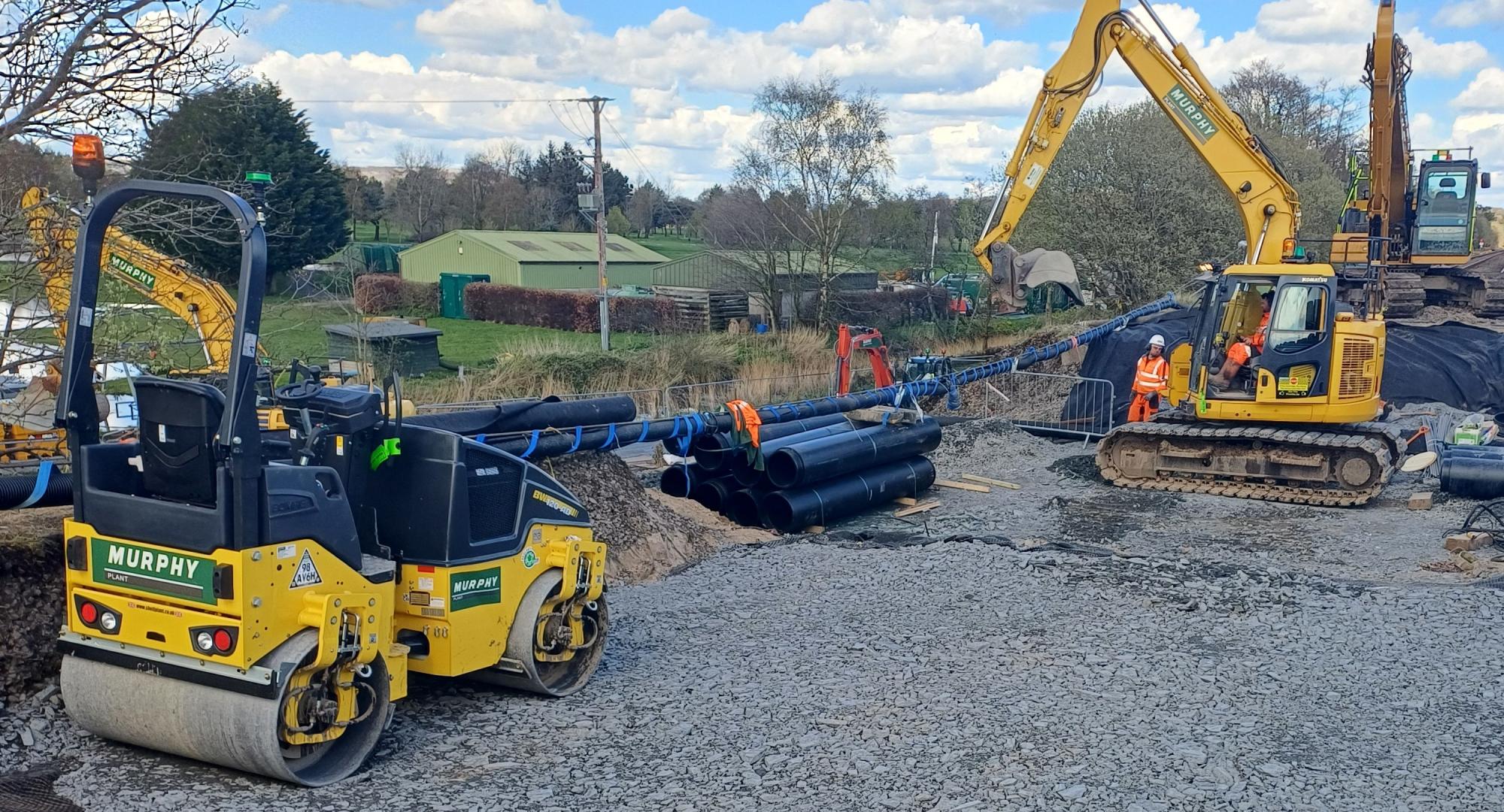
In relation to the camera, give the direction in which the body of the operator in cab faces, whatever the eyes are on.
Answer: to the viewer's left

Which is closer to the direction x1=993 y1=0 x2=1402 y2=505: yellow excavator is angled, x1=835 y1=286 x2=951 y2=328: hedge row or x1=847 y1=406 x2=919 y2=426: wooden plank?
the wooden plank

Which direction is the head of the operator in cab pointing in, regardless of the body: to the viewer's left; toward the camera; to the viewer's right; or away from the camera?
to the viewer's left

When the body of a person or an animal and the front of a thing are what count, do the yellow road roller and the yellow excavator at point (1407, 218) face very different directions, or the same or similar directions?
very different directions

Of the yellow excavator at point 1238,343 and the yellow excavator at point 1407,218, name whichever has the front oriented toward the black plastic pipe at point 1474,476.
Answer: the yellow excavator at point 1407,218

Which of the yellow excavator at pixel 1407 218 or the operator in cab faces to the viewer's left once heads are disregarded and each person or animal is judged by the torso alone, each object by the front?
the operator in cab

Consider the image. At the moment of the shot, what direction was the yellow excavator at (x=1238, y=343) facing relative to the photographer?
facing to the left of the viewer

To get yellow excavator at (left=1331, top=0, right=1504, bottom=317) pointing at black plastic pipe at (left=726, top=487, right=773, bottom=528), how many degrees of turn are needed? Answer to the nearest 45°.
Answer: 0° — it already faces it

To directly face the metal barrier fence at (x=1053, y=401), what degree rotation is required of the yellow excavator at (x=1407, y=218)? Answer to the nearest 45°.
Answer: approximately 45° to its right

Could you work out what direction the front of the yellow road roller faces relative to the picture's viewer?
facing away from the viewer and to the right of the viewer

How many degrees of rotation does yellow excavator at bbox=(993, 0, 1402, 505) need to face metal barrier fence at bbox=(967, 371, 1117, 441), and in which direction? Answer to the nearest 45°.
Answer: approximately 45° to its right

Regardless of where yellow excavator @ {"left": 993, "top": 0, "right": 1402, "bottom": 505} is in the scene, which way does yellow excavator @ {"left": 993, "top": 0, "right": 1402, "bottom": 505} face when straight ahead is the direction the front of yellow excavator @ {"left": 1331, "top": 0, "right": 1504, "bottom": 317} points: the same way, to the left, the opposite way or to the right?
to the right

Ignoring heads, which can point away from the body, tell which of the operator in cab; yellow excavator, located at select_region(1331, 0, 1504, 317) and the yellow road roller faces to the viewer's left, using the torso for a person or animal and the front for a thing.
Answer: the operator in cab
